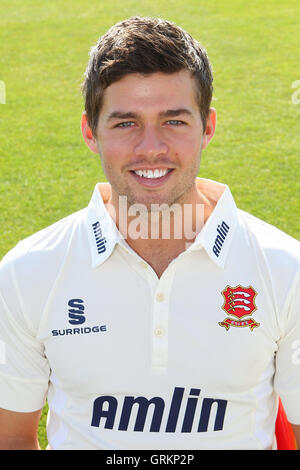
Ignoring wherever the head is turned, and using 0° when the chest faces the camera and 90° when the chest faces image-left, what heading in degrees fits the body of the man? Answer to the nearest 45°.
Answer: approximately 0°
